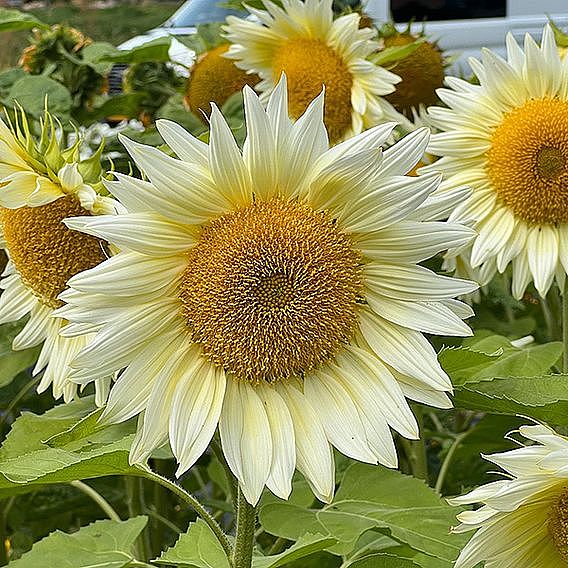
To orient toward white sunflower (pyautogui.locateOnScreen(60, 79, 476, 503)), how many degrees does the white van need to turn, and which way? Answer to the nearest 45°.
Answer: approximately 90° to its left

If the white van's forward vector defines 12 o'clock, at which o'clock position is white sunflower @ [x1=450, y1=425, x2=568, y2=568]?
The white sunflower is roughly at 9 o'clock from the white van.

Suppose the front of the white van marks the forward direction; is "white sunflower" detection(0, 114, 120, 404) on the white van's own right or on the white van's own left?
on the white van's own left

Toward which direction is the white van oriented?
to the viewer's left

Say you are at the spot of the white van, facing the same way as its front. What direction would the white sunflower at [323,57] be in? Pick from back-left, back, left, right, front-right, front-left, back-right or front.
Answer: left

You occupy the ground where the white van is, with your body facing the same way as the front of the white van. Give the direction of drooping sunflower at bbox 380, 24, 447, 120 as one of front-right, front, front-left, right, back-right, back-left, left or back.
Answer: left

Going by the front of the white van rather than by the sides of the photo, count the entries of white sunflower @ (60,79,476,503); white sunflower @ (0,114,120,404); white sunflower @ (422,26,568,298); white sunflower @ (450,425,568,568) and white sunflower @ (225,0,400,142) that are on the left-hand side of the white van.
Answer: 5

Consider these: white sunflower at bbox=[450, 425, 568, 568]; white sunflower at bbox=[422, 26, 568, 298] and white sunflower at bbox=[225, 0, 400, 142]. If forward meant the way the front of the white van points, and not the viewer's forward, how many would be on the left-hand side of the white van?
3

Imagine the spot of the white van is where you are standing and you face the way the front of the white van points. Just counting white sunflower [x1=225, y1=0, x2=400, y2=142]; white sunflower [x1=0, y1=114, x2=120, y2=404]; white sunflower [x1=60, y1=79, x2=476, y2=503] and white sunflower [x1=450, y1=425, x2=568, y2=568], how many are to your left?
4

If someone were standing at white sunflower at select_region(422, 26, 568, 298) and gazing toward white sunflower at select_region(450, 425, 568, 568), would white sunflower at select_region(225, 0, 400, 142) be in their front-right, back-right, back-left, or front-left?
back-right

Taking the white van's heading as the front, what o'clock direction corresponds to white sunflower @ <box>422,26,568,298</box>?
The white sunflower is roughly at 9 o'clock from the white van.
